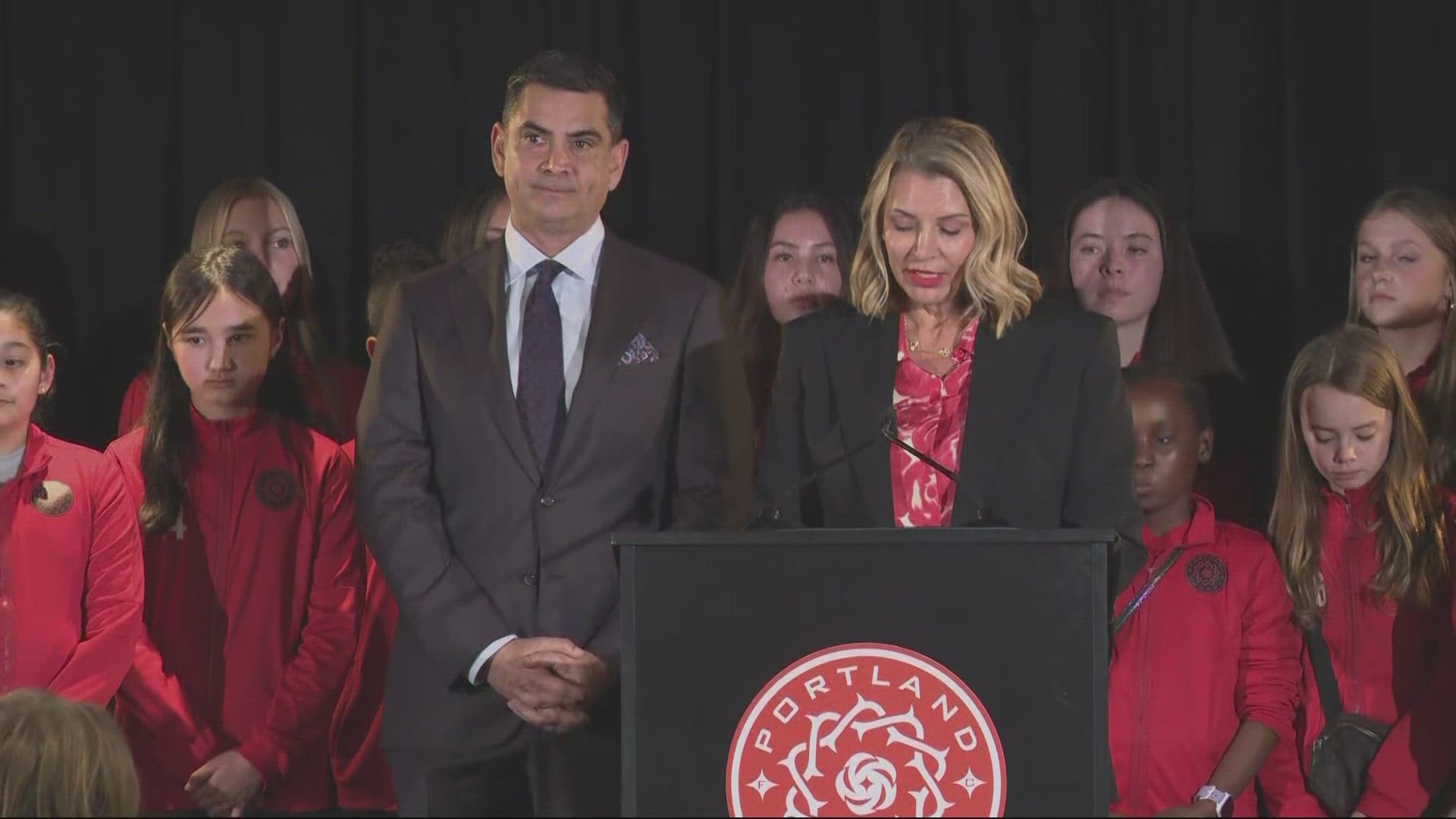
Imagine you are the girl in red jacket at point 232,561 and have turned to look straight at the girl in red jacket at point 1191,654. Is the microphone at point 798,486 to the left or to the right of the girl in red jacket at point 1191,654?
right

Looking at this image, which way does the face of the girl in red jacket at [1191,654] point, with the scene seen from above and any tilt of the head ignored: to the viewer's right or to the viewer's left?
to the viewer's left

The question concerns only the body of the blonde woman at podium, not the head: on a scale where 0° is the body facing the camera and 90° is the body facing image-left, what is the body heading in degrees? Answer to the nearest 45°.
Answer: approximately 0°

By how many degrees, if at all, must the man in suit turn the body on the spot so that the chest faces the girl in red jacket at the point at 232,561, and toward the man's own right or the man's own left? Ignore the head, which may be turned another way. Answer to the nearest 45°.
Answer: approximately 135° to the man's own right

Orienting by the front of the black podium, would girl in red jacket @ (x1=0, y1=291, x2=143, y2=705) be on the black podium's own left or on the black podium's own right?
on the black podium's own right

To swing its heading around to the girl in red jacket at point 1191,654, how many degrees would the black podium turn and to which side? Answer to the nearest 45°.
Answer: approximately 135° to its left

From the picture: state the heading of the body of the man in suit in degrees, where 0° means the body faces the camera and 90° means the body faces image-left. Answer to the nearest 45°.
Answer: approximately 0°
